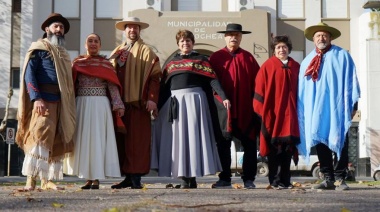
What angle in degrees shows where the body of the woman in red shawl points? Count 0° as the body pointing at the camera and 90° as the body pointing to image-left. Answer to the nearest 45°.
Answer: approximately 0°

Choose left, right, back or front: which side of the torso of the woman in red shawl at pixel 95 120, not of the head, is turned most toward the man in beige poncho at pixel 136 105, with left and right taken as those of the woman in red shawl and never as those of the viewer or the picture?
left

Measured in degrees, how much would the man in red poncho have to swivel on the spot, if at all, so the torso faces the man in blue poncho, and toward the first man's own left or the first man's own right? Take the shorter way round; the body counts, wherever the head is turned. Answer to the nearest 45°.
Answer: approximately 90° to the first man's own left

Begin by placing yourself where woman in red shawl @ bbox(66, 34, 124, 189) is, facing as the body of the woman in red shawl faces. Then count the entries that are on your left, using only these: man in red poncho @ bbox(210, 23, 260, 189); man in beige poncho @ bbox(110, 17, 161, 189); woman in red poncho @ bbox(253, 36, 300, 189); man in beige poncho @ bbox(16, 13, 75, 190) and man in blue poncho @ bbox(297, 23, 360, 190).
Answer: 4

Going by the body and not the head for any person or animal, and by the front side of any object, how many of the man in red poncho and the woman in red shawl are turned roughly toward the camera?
2

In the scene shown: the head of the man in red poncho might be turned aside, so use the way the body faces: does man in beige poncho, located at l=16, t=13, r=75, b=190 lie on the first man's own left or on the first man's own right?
on the first man's own right

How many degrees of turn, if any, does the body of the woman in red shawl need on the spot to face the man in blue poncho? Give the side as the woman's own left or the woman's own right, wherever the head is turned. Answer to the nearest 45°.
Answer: approximately 90° to the woman's own left

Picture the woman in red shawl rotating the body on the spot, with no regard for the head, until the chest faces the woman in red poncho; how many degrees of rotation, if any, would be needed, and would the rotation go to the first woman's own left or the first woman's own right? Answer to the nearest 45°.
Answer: approximately 90° to the first woman's own left

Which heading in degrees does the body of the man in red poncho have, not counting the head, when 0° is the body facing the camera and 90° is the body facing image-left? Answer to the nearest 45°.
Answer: approximately 0°

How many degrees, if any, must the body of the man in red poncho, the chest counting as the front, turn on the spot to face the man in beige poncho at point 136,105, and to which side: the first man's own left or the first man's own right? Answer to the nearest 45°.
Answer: approximately 90° to the first man's own right
